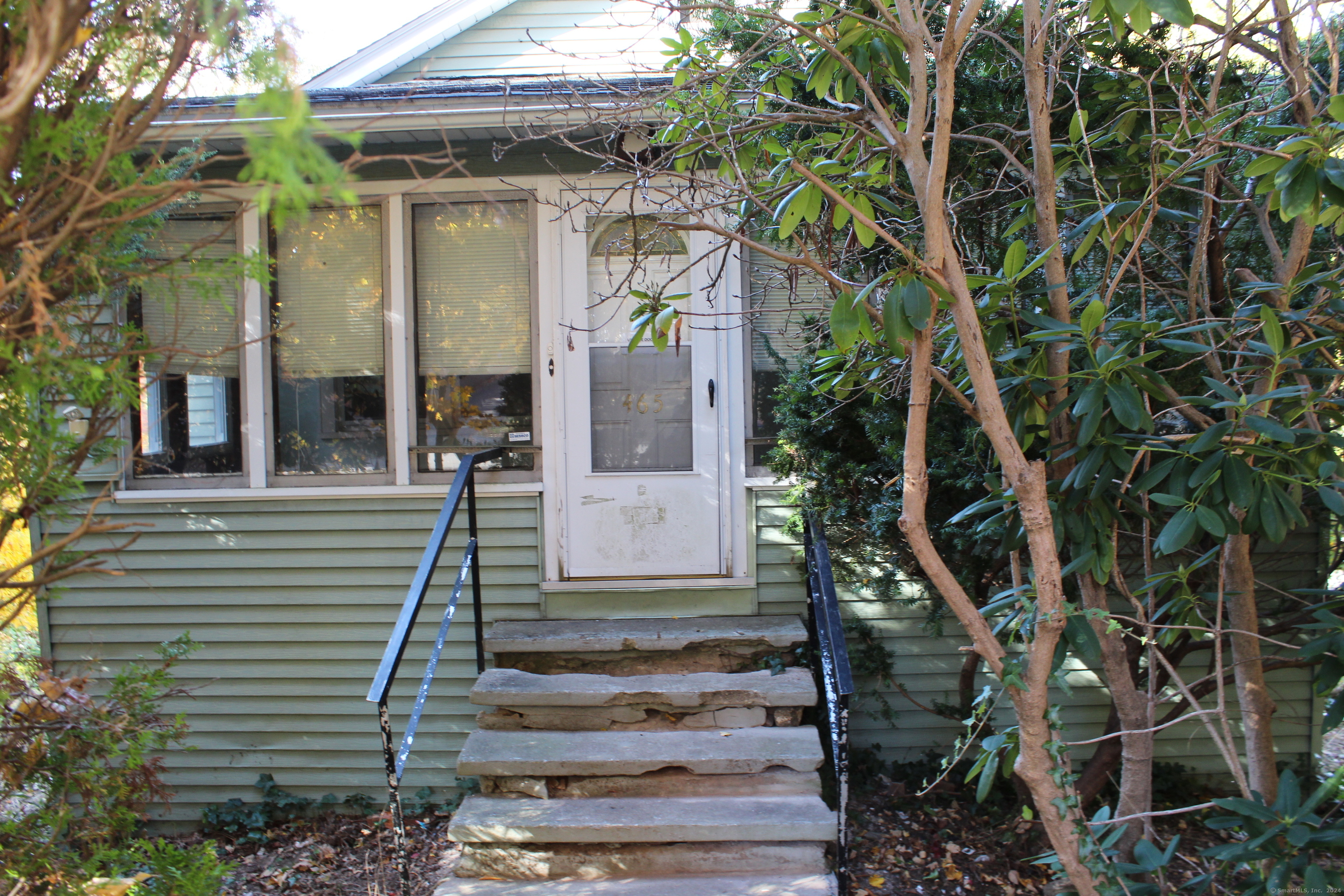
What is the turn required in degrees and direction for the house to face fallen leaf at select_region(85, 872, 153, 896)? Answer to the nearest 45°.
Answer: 0° — it already faces it

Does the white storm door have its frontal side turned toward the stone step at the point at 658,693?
yes

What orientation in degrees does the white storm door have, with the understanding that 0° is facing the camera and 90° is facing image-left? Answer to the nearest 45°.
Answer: approximately 0°
